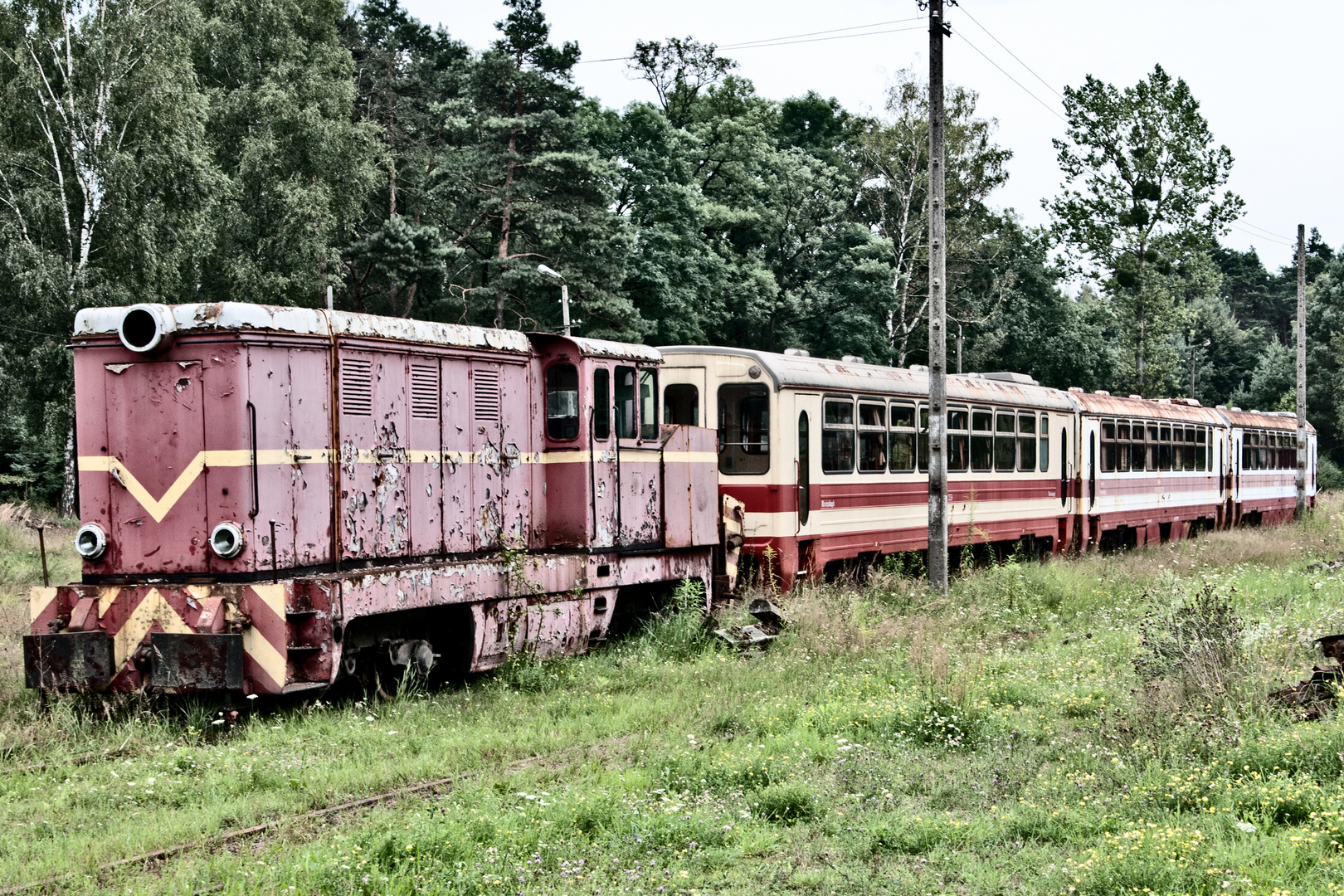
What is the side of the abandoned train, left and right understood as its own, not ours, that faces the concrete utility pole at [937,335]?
back

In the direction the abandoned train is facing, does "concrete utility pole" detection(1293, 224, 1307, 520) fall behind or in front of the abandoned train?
behind

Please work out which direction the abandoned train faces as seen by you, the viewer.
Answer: facing the viewer and to the left of the viewer

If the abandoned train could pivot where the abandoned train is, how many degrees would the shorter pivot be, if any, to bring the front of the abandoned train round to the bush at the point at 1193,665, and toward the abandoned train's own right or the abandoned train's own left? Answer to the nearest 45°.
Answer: approximately 135° to the abandoned train's own left
